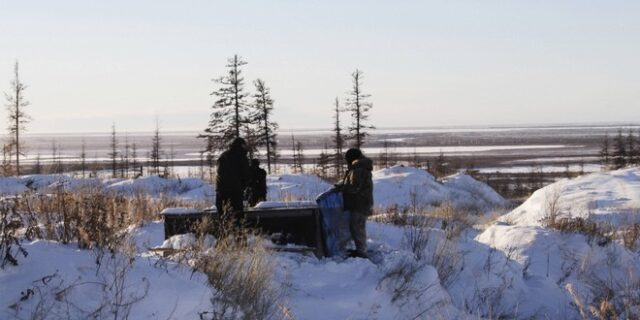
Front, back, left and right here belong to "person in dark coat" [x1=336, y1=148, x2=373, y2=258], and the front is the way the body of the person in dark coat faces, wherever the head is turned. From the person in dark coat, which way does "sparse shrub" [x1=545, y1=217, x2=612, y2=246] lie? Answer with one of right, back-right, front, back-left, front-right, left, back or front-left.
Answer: back-right

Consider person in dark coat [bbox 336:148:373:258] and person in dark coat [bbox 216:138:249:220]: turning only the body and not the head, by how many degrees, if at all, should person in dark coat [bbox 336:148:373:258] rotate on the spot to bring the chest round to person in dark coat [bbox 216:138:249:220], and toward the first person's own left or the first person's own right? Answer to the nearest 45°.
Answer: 0° — they already face them

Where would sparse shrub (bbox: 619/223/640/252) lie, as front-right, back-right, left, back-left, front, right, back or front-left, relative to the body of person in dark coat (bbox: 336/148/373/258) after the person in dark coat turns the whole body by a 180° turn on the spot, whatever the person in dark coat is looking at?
front-left

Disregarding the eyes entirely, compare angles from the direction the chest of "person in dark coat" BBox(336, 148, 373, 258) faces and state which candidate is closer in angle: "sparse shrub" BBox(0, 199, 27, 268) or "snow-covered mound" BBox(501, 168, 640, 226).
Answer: the sparse shrub

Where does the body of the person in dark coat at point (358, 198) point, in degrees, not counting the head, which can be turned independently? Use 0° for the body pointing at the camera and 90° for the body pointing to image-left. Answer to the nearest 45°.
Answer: approximately 90°

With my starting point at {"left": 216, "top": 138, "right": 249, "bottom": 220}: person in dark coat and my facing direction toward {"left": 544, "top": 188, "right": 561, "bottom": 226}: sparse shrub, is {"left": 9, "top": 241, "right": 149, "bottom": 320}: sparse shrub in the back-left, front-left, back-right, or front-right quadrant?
back-right

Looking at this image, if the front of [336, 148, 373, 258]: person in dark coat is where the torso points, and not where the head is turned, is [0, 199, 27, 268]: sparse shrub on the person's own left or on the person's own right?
on the person's own left

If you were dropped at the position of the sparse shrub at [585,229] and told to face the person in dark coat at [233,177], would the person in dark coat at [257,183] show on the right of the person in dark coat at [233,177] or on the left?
right

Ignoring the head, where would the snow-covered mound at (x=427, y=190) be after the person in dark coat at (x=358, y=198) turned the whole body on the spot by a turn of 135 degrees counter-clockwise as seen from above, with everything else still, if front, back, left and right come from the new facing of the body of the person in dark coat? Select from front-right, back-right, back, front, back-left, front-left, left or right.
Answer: back-left
